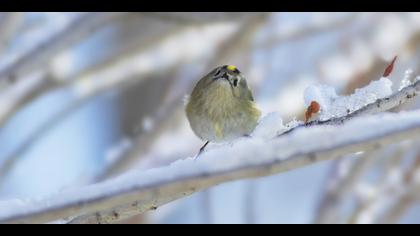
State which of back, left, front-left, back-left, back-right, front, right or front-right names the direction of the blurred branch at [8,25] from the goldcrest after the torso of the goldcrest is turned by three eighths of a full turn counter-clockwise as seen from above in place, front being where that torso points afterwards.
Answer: front-left

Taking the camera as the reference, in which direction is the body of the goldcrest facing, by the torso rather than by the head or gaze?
toward the camera

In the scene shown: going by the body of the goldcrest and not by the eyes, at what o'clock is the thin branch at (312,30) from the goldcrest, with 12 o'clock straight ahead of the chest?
The thin branch is roughly at 7 o'clock from the goldcrest.

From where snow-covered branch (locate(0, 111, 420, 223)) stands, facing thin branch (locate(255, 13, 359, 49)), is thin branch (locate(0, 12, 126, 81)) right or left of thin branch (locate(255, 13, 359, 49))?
left
